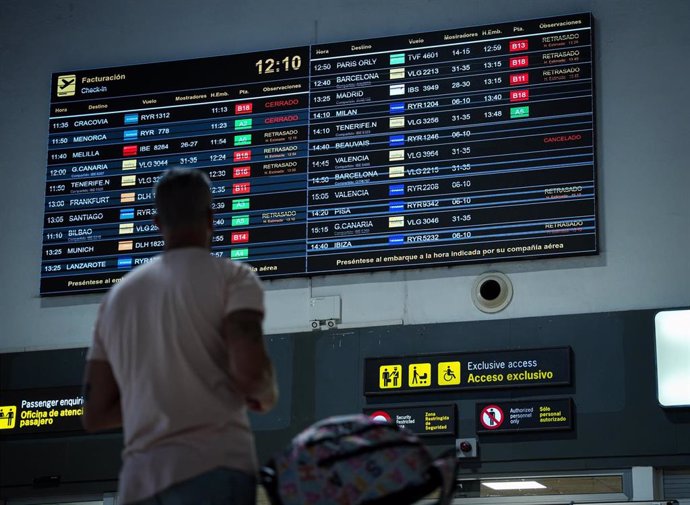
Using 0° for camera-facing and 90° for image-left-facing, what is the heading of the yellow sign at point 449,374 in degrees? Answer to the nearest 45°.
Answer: approximately 0°

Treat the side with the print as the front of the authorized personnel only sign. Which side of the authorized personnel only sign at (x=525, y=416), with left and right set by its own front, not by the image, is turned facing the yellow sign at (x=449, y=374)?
right

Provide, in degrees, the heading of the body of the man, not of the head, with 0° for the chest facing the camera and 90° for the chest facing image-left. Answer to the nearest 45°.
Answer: approximately 180°

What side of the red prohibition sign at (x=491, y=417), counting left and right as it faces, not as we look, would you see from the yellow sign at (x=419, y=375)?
right

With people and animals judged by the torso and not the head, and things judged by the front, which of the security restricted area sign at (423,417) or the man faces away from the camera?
the man

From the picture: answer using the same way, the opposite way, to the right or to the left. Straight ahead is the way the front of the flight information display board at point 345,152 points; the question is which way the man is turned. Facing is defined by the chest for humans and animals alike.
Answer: the opposite way

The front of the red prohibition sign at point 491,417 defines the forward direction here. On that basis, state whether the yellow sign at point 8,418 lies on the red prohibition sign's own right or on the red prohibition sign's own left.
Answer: on the red prohibition sign's own right

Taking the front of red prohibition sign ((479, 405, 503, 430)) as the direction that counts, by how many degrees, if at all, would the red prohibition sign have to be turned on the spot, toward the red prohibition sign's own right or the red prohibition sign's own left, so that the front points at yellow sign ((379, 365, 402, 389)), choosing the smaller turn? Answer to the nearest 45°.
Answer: approximately 90° to the red prohibition sign's own right

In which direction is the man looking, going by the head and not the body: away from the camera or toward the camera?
away from the camera

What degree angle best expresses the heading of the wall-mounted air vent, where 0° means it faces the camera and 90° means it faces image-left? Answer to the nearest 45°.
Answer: approximately 0°
